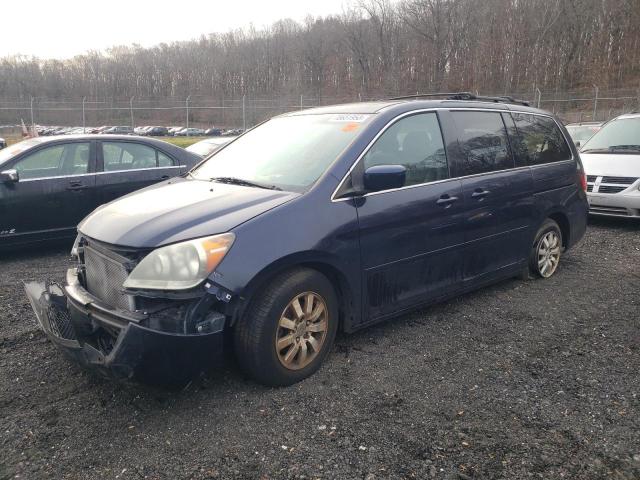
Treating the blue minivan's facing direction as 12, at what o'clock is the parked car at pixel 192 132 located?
The parked car is roughly at 4 o'clock from the blue minivan.

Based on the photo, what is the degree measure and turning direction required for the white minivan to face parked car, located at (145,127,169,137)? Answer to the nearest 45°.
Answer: approximately 90° to its right

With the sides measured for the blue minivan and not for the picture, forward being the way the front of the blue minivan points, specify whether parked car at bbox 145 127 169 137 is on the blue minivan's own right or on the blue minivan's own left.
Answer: on the blue minivan's own right

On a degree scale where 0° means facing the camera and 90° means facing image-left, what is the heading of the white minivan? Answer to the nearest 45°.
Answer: approximately 45°

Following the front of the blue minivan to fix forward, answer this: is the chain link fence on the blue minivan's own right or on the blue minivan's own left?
on the blue minivan's own right

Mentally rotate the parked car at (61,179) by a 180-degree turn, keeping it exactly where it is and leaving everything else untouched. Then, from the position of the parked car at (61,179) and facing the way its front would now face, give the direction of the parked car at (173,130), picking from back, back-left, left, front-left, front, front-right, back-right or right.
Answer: left

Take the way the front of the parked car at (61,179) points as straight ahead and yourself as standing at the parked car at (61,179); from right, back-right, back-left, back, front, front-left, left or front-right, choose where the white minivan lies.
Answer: back

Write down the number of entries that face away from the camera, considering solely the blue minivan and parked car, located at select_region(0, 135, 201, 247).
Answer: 0

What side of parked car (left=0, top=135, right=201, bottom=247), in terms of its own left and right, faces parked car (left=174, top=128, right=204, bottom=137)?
right

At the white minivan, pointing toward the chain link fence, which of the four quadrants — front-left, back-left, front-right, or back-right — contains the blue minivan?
back-left

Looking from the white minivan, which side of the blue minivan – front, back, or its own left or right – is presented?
back

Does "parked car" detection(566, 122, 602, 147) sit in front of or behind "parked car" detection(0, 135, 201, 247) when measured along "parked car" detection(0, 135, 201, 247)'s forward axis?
behind

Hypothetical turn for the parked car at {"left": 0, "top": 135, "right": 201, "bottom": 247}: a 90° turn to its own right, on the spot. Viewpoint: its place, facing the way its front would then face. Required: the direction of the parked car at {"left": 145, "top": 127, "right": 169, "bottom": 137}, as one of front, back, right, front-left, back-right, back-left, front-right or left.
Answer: front

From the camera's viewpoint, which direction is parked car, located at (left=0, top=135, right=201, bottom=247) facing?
to the viewer's left
